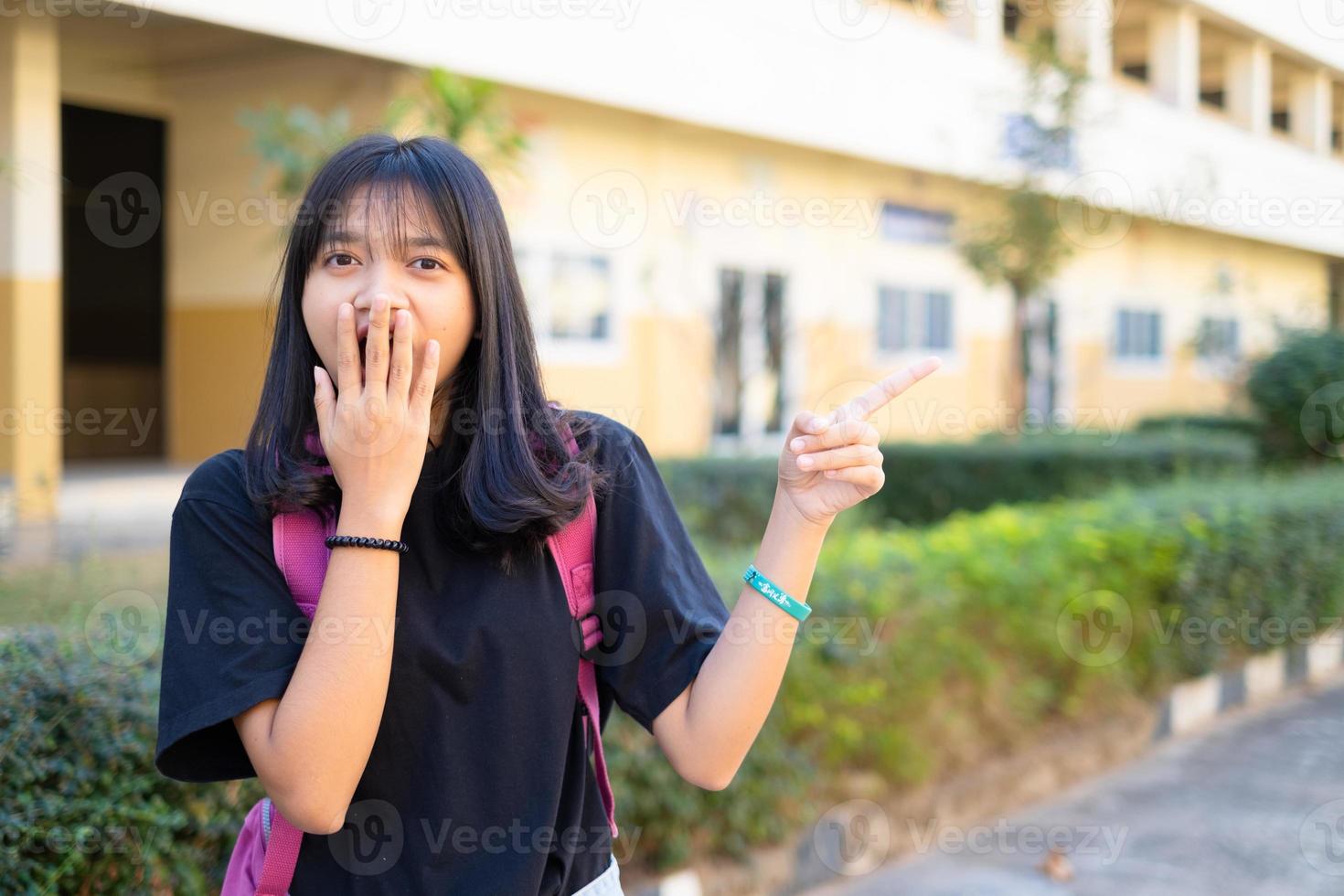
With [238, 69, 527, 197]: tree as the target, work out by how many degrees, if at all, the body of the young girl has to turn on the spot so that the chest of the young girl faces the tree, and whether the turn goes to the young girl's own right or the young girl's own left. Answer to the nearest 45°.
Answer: approximately 180°

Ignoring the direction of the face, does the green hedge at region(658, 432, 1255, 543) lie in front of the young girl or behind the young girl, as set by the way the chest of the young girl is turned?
behind

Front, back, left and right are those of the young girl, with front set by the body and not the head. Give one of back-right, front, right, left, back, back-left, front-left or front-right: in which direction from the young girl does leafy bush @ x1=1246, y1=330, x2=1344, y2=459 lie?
back-left

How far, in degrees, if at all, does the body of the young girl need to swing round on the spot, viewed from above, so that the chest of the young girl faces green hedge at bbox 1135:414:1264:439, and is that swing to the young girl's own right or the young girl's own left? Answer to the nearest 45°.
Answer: approximately 135° to the young girl's own left

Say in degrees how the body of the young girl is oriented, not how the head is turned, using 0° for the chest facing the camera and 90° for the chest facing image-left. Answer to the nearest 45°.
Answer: approximately 0°
